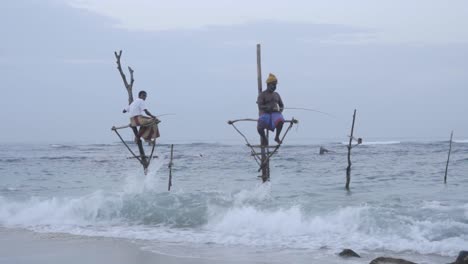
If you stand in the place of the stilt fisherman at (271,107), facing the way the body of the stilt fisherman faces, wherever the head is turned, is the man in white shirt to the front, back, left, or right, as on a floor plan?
right

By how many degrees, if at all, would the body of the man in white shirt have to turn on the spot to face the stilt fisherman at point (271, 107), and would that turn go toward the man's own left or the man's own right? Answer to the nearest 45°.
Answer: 0° — they already face them

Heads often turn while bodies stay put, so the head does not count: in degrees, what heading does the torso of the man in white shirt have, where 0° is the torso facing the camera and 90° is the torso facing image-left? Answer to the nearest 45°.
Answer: approximately 315°

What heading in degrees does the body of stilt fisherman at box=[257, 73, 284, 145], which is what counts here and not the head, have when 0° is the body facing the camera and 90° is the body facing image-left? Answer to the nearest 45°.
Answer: approximately 0°
